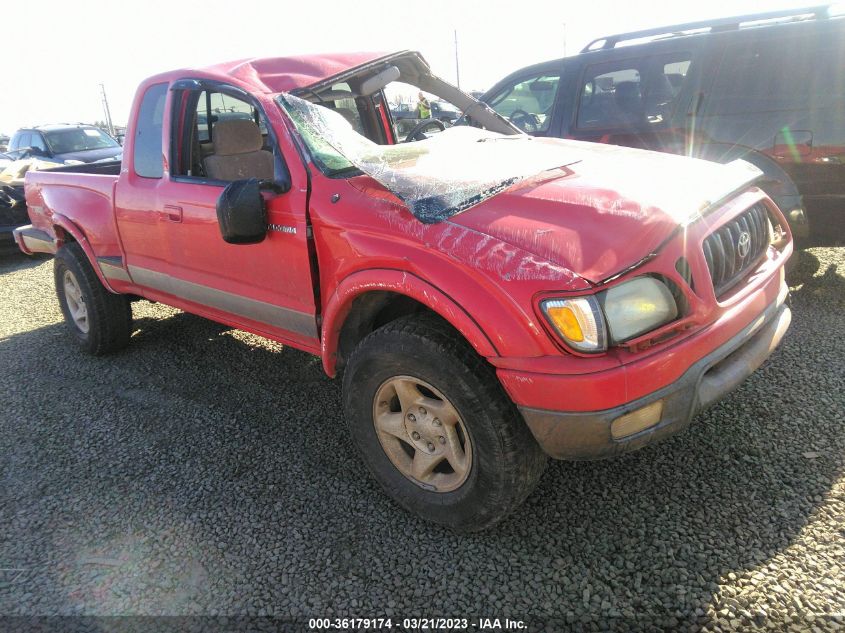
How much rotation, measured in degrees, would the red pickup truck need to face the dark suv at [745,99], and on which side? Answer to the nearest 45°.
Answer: approximately 90° to its left

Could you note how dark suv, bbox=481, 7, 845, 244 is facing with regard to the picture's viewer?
facing away from the viewer and to the left of the viewer

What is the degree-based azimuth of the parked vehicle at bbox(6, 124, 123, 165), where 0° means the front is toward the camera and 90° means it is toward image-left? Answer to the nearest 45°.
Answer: approximately 315°

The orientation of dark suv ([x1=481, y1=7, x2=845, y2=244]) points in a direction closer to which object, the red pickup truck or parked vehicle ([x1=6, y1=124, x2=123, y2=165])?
the parked vehicle

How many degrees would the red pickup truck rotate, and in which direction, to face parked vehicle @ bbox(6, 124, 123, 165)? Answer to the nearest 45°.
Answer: approximately 180°

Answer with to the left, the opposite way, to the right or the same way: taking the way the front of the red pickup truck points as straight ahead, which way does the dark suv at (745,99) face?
the opposite way

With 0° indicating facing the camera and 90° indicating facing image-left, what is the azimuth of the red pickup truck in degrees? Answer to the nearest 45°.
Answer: approximately 315°
